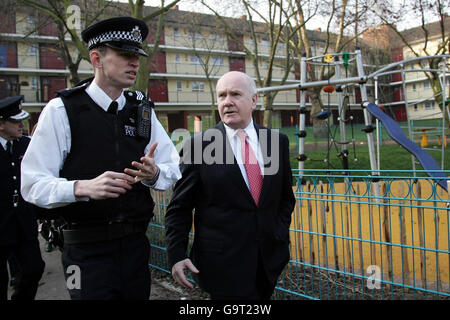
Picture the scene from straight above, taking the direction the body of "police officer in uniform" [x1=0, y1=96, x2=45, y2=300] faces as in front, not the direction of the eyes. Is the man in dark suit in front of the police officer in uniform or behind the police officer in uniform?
in front

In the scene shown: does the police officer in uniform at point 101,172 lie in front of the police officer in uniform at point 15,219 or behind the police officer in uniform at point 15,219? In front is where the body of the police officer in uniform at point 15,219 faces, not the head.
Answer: in front

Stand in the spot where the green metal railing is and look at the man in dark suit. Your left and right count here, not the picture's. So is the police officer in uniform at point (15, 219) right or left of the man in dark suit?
right

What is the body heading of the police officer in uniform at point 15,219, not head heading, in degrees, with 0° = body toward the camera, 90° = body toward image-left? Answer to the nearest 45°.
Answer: approximately 315°

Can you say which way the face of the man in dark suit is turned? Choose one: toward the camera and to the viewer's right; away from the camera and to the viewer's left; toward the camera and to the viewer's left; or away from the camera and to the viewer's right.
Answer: toward the camera and to the viewer's left
